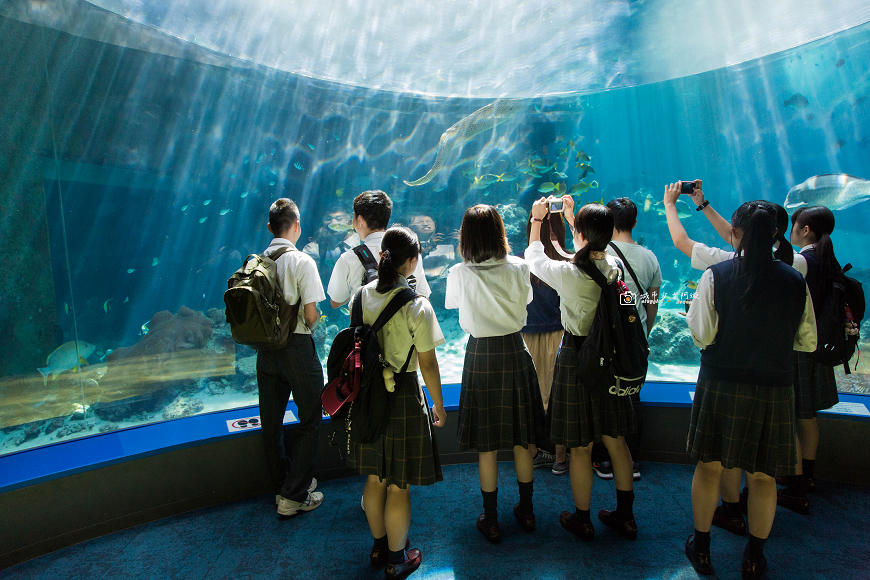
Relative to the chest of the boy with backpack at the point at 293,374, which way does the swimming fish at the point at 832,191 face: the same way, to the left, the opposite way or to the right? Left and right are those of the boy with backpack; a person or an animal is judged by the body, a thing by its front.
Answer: to the left

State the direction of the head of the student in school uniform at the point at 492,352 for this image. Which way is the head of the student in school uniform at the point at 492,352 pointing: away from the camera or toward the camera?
away from the camera

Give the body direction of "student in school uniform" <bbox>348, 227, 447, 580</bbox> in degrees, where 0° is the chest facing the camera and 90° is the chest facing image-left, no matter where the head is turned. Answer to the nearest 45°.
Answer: approximately 225°

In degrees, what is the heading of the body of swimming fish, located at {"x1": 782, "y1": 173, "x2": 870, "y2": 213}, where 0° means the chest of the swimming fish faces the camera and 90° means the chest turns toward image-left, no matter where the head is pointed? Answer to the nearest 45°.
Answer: approximately 90°

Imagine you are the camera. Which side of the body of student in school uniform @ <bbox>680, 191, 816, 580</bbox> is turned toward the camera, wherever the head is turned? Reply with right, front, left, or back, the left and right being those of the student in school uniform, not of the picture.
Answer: back

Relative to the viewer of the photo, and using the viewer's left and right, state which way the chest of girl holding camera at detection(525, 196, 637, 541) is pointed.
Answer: facing away from the viewer and to the left of the viewer

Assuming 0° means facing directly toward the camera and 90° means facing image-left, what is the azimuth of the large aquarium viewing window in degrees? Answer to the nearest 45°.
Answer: approximately 0°

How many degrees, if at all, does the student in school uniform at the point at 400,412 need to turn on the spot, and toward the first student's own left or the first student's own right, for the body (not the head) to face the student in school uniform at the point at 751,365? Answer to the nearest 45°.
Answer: approximately 45° to the first student's own right
